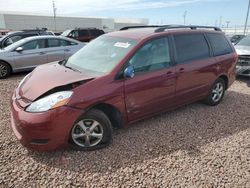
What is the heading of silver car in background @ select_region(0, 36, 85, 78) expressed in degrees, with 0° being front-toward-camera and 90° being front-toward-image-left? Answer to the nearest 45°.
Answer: approximately 90°

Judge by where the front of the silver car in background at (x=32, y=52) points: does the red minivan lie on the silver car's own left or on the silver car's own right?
on the silver car's own left

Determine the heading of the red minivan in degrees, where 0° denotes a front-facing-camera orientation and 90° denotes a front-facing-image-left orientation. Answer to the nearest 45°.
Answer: approximately 45°

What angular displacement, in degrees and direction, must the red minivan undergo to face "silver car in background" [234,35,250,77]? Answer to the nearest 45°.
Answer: approximately 180°

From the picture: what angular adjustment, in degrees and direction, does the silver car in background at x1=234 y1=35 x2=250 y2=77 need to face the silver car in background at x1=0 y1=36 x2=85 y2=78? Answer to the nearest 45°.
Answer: approximately 90° to its right

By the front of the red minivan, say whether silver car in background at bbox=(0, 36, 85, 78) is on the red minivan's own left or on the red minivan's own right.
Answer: on the red minivan's own right

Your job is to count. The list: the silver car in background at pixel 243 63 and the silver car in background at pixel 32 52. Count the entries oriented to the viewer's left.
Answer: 1

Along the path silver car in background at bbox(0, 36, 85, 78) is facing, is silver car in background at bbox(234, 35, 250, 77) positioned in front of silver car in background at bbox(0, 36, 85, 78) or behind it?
behind

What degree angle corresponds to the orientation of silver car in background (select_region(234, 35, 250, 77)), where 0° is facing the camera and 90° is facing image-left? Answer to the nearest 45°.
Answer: approximately 0°

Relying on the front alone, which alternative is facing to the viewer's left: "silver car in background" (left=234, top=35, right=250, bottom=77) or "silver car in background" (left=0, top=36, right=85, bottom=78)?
"silver car in background" (left=0, top=36, right=85, bottom=78)
